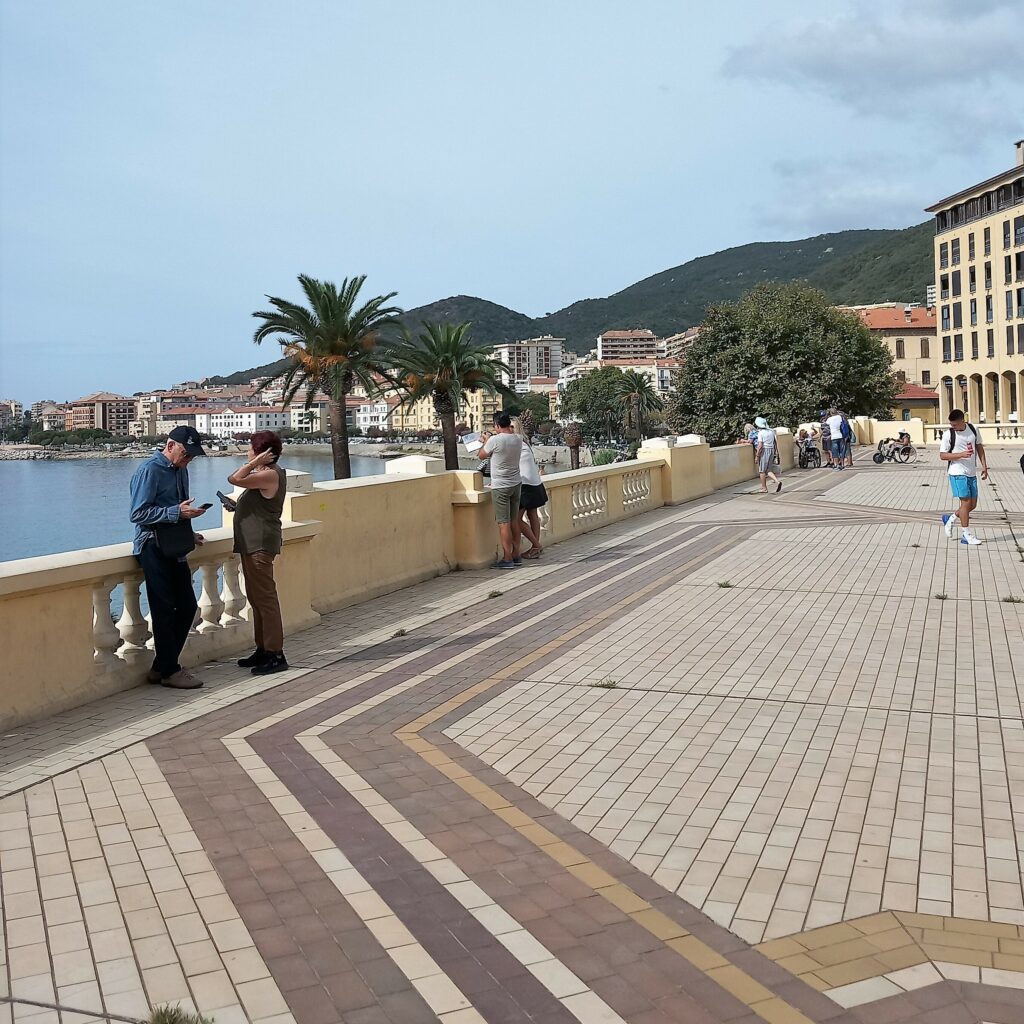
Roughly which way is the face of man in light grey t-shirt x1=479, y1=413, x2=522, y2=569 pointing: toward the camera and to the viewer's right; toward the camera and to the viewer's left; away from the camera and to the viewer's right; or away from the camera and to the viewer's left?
away from the camera and to the viewer's left

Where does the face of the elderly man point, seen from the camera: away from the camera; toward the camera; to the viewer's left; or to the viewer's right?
to the viewer's right

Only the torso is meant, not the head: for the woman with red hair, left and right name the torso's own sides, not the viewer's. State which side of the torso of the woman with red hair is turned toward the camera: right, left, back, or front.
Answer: left

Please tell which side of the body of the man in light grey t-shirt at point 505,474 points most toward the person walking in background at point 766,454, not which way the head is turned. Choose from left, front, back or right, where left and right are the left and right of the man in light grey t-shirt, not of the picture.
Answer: right

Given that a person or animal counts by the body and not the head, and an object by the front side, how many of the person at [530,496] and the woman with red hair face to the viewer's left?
2

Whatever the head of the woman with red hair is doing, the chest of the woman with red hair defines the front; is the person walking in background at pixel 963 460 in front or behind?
behind

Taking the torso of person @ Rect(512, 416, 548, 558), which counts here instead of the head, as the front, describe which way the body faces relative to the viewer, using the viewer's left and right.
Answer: facing to the left of the viewer

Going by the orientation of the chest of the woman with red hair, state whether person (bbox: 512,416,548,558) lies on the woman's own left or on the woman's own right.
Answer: on the woman's own right

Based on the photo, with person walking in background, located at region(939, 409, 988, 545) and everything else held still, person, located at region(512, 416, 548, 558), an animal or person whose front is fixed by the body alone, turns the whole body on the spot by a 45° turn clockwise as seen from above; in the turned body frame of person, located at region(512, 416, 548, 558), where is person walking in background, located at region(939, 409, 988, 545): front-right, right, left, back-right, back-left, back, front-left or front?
back-right

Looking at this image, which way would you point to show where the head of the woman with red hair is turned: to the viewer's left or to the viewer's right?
to the viewer's left

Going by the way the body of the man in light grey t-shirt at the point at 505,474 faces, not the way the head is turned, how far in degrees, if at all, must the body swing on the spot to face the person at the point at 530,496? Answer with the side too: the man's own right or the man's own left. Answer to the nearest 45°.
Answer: approximately 45° to the man's own right

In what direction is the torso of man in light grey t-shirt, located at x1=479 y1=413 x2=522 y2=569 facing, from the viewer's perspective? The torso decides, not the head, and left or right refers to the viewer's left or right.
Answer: facing away from the viewer and to the left of the viewer
